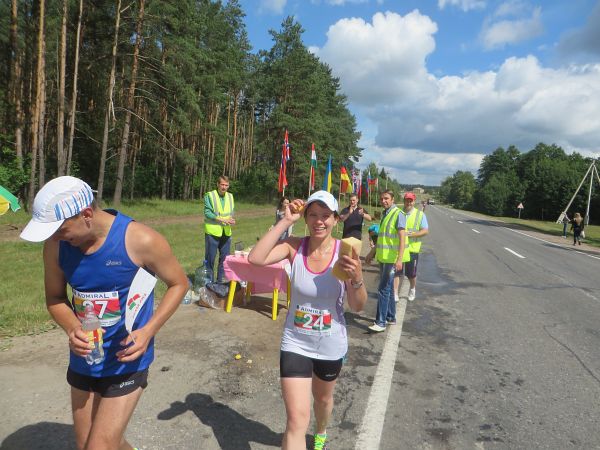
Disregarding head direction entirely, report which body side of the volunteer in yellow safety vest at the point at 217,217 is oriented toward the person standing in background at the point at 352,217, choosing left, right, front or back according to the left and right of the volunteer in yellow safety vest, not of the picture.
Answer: left

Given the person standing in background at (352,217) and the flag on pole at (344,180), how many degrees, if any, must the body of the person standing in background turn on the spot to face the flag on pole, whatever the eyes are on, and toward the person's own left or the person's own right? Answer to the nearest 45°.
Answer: approximately 180°

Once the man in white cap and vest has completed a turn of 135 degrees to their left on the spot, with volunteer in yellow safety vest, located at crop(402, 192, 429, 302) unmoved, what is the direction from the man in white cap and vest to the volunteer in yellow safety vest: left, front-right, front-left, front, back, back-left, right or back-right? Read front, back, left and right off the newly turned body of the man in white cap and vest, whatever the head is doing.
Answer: front-left

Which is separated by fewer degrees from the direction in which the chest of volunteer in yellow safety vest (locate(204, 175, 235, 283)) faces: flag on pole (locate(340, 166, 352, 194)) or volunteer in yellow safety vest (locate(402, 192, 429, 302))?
the volunteer in yellow safety vest

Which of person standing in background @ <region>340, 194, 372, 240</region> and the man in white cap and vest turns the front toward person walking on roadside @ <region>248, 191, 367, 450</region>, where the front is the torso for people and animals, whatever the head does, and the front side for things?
the person standing in background

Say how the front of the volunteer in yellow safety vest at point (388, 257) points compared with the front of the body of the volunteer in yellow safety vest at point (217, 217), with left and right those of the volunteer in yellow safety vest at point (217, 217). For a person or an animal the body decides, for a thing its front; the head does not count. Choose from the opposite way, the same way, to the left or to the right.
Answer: to the right

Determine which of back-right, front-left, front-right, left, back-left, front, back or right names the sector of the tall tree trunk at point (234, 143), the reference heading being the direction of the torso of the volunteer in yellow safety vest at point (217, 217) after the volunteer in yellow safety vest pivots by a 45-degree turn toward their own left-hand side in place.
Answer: left

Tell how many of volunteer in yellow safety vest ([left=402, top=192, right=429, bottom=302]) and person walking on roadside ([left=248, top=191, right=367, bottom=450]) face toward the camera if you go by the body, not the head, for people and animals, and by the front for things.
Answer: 2

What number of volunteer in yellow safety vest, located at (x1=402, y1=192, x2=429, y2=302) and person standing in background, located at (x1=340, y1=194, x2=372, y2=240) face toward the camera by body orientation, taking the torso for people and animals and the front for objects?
2
